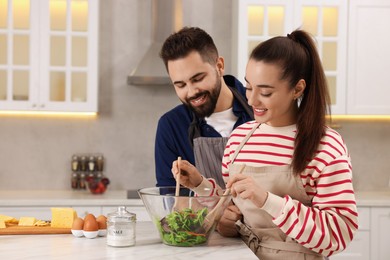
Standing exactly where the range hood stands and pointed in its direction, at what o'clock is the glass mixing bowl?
The glass mixing bowl is roughly at 12 o'clock from the range hood.

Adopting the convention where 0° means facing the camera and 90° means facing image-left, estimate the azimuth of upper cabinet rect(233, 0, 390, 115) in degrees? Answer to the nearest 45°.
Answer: approximately 0°

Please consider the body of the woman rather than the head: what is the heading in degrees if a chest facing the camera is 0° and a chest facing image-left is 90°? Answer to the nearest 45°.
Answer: approximately 45°

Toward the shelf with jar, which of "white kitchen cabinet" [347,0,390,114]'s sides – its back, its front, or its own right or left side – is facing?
right

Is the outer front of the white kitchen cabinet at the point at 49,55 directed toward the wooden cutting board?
yes

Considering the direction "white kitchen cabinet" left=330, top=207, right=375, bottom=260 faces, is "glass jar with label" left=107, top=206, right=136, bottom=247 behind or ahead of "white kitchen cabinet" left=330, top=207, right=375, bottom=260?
ahead
